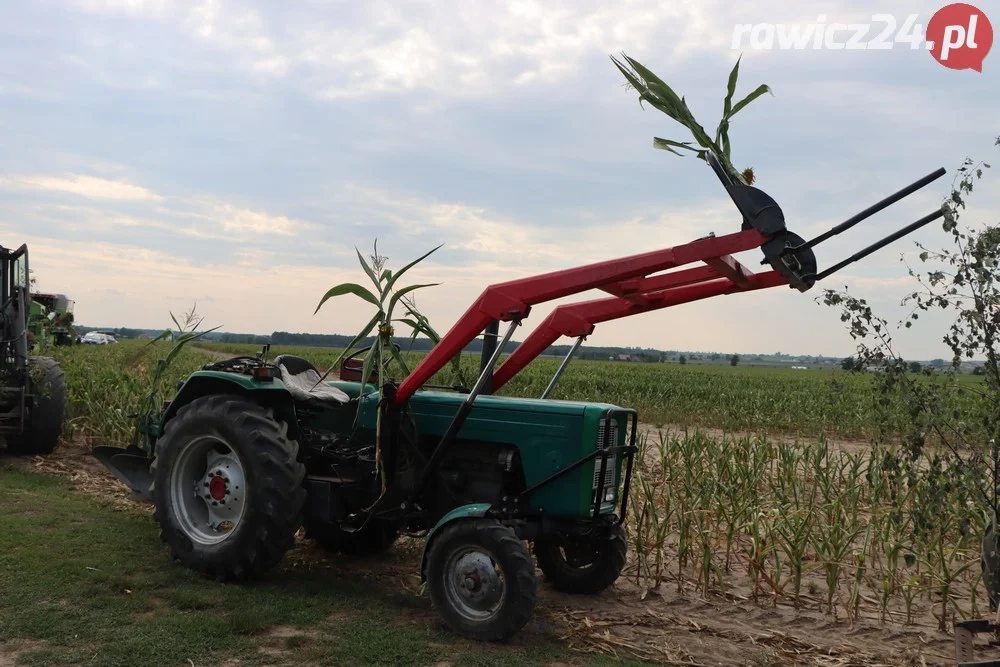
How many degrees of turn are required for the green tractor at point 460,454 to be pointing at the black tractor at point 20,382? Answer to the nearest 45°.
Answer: approximately 180°

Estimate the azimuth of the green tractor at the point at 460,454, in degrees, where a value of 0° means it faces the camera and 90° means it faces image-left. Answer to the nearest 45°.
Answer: approximately 315°
